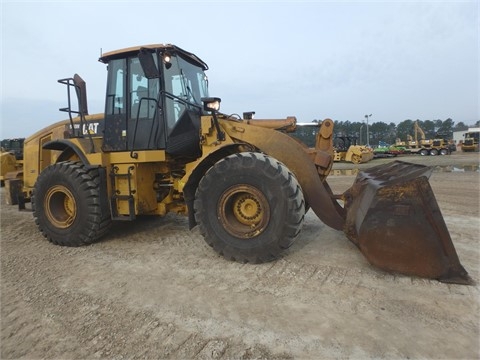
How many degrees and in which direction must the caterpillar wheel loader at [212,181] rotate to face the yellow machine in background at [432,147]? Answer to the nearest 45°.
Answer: approximately 90° to its left
